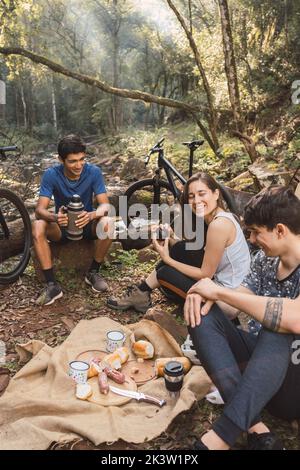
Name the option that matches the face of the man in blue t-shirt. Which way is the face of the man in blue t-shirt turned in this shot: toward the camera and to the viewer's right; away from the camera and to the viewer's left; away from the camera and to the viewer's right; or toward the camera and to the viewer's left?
toward the camera and to the viewer's right

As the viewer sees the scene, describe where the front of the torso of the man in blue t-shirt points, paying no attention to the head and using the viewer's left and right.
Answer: facing the viewer

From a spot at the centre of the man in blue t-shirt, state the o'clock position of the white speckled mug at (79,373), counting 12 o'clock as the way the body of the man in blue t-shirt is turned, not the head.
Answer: The white speckled mug is roughly at 12 o'clock from the man in blue t-shirt.

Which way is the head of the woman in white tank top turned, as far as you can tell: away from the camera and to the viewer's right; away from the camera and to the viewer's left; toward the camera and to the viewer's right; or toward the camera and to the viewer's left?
toward the camera and to the viewer's left

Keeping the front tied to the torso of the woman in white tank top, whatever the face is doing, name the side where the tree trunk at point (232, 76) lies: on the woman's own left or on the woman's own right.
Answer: on the woman's own right

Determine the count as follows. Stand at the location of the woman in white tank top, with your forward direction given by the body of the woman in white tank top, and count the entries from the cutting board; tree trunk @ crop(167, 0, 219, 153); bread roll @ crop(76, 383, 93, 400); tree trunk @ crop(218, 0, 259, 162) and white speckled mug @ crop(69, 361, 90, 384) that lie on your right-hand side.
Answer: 2

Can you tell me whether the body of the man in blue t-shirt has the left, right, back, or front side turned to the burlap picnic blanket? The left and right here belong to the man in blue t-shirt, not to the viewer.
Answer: front

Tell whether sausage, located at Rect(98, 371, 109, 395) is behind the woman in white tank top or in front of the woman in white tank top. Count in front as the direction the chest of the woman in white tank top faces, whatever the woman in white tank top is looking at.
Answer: in front

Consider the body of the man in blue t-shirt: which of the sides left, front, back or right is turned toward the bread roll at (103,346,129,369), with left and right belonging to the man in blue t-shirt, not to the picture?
front

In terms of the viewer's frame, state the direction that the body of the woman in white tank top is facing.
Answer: to the viewer's left

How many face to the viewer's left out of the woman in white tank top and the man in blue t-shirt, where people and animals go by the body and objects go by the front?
1

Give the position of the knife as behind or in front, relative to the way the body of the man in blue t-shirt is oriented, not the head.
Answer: in front

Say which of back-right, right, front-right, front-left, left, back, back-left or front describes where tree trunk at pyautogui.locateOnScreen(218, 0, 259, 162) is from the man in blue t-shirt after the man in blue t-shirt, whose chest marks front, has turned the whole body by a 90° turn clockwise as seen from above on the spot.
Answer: back-right
